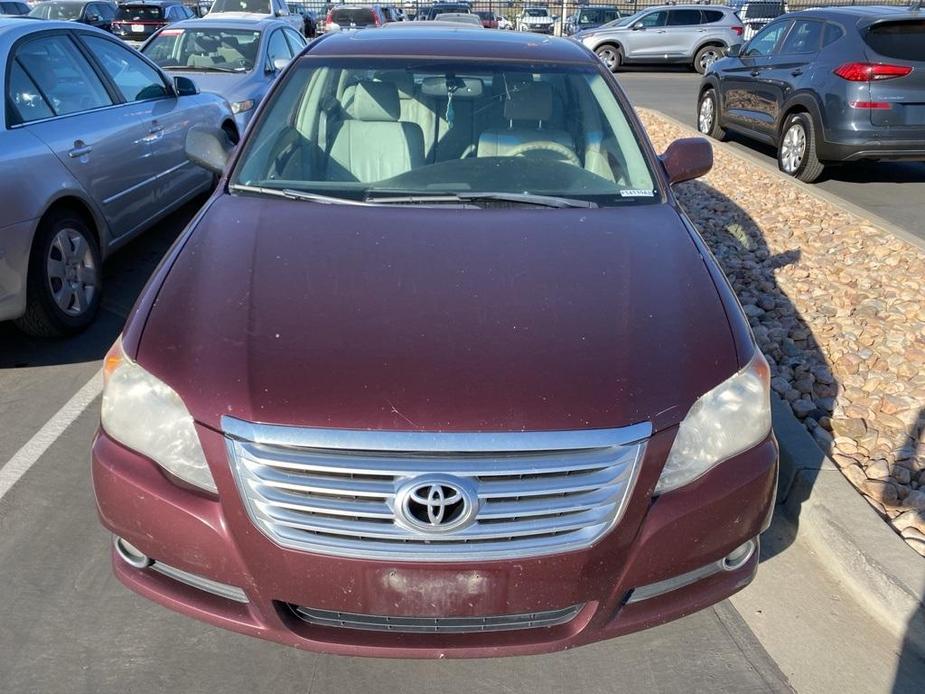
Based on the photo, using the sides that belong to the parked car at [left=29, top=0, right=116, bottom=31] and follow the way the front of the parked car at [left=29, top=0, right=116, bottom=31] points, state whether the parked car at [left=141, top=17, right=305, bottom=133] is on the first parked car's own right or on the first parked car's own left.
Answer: on the first parked car's own left

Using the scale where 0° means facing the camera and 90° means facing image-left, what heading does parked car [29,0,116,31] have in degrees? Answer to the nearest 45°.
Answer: approximately 45°

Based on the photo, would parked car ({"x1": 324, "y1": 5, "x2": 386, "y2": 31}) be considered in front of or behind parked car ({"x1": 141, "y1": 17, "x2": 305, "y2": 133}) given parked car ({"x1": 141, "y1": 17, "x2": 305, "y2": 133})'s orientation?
behind

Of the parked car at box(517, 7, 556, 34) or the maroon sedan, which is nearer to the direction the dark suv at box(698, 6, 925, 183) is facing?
the parked car

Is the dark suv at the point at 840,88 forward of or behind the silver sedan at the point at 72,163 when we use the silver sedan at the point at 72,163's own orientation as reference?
forward

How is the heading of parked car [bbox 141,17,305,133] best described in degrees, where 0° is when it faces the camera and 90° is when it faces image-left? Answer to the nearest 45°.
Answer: approximately 45°

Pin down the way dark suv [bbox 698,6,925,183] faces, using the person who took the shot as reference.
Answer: facing away from the viewer and to the left of the viewer

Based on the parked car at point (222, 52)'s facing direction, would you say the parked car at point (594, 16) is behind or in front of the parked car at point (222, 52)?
behind

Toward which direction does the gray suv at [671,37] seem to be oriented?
to the viewer's left

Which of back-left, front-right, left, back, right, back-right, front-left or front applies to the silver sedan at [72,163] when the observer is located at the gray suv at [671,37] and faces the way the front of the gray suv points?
left

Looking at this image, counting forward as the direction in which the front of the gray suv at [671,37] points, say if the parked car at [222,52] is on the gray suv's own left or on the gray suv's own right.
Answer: on the gray suv's own left
